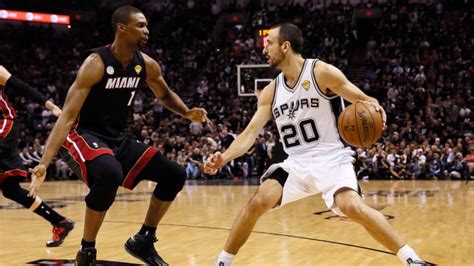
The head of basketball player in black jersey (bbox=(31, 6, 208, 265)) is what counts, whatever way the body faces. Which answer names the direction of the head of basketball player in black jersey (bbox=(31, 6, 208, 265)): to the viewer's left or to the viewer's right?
to the viewer's right

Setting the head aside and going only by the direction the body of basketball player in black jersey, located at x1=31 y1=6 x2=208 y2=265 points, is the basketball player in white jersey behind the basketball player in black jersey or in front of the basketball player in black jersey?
in front

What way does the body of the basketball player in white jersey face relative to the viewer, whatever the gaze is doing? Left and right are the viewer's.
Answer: facing the viewer and to the left of the viewer

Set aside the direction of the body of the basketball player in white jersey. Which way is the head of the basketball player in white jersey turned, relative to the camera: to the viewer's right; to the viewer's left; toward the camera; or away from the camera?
to the viewer's left

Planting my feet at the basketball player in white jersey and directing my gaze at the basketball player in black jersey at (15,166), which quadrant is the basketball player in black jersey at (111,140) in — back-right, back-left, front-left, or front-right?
front-left

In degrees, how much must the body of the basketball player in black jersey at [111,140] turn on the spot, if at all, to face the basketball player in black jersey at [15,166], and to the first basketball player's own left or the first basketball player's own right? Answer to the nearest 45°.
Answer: approximately 180°

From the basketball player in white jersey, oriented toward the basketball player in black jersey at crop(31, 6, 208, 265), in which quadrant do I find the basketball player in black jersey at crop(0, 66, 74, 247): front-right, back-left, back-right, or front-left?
front-right

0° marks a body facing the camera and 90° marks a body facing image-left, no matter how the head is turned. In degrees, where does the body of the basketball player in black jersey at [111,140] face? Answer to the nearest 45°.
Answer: approximately 315°

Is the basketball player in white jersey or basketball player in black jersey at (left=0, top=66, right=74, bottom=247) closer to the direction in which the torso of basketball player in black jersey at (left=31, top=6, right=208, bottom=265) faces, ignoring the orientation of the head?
the basketball player in white jersey

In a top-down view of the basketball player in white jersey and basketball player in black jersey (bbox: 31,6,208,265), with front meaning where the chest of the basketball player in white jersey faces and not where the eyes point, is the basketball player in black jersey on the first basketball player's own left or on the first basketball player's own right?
on the first basketball player's own right

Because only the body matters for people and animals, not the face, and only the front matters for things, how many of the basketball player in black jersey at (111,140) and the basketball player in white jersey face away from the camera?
0

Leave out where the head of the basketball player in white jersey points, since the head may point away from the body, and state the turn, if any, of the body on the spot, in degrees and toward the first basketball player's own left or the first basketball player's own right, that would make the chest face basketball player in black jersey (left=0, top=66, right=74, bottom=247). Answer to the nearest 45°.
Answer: approximately 90° to the first basketball player's own right
